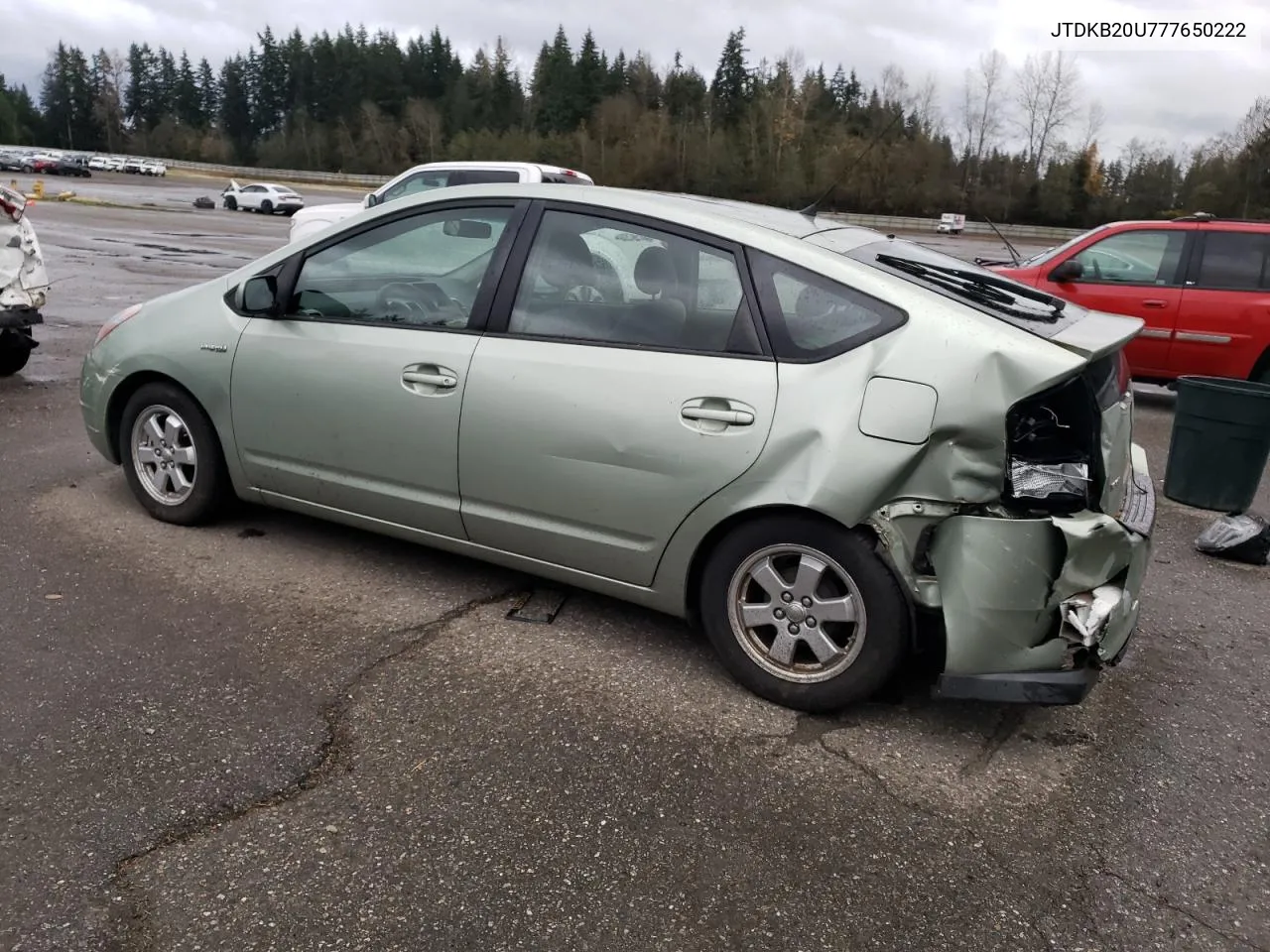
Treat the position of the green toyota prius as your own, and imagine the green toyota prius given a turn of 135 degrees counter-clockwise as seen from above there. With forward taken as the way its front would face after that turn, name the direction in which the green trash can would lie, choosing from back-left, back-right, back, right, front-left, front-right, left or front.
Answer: back-left

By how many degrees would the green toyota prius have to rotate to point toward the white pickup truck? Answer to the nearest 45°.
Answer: approximately 45° to its right

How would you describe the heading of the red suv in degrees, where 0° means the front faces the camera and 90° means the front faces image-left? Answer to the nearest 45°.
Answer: approximately 90°

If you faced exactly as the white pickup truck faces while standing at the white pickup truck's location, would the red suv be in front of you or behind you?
behind

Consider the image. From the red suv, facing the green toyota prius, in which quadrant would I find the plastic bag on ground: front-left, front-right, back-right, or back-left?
front-left

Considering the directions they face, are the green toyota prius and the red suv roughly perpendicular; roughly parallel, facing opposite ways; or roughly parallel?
roughly parallel

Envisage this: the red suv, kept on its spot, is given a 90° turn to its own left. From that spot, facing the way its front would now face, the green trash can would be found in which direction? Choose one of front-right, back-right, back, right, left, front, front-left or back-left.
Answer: front

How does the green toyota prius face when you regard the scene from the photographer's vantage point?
facing away from the viewer and to the left of the viewer

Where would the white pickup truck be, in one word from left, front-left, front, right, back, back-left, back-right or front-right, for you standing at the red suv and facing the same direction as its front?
front

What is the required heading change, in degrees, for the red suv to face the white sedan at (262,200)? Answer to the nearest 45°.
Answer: approximately 45° to its right

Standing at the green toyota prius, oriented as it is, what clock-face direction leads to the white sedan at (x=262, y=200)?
The white sedan is roughly at 1 o'clock from the green toyota prius.

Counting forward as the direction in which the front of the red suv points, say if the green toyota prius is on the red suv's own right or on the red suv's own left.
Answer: on the red suv's own left

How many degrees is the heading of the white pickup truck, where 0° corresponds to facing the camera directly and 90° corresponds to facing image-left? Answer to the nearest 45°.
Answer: approximately 90°
